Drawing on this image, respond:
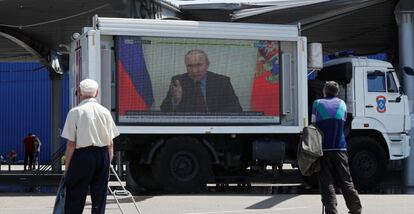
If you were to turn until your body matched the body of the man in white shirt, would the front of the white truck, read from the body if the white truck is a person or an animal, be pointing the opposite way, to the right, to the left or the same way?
to the right

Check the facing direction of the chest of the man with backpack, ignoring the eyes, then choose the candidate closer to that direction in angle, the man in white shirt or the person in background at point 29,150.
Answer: the person in background

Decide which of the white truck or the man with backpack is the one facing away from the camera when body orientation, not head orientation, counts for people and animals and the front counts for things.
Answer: the man with backpack

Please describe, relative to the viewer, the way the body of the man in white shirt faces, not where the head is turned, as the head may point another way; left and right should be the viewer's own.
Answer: facing away from the viewer

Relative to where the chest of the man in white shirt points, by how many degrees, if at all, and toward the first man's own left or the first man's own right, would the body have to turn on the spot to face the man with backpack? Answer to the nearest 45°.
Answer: approximately 90° to the first man's own right

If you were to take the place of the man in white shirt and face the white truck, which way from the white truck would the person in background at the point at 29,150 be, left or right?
left

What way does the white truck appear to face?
to the viewer's right

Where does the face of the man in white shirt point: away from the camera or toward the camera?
away from the camera

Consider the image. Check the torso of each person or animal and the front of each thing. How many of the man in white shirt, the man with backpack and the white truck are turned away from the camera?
2

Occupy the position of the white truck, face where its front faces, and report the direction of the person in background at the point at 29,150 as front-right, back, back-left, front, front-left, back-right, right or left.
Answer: back-left

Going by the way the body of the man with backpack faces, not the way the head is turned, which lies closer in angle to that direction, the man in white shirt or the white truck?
the white truck

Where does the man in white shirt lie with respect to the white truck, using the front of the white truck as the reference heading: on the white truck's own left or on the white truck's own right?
on the white truck's own right

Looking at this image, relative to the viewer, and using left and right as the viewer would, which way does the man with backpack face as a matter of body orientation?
facing away from the viewer

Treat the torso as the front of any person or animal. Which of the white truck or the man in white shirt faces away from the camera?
the man in white shirt
